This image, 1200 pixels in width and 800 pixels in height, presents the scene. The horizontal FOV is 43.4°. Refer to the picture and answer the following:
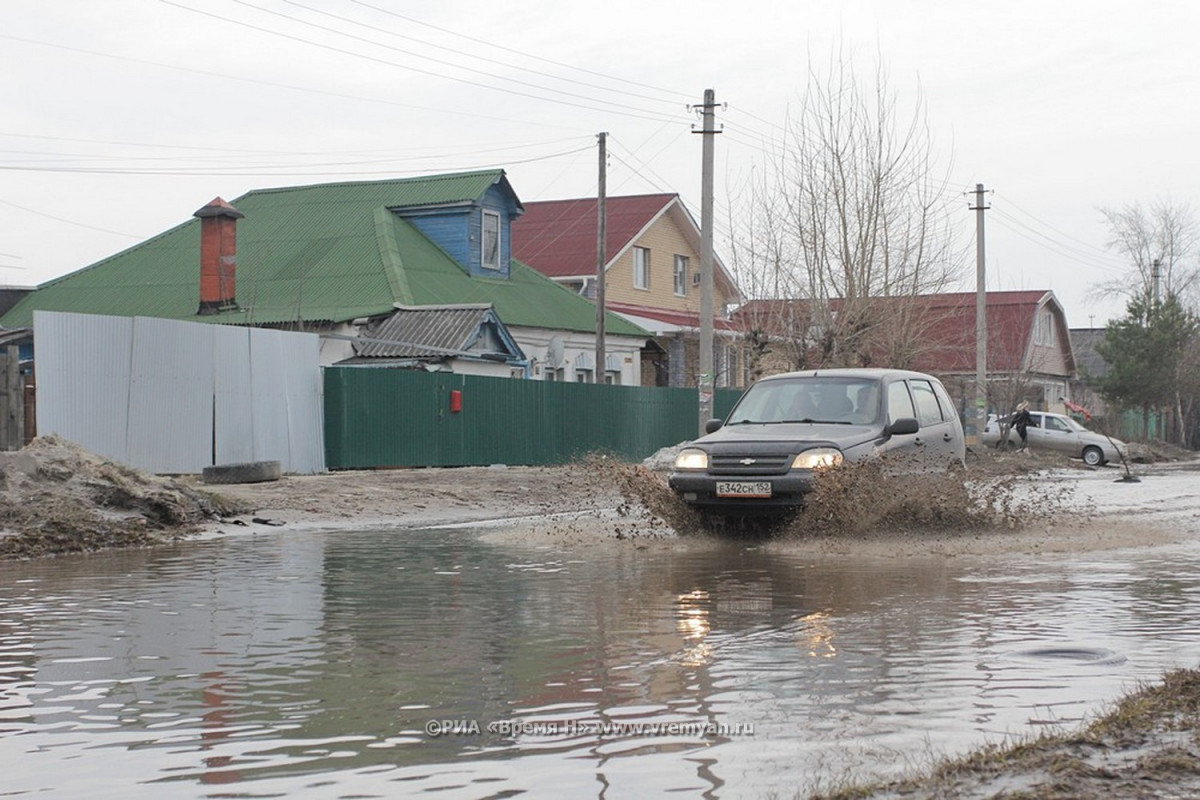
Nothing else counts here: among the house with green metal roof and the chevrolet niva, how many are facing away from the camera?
0

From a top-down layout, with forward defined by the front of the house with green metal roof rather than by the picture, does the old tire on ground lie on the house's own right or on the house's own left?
on the house's own right

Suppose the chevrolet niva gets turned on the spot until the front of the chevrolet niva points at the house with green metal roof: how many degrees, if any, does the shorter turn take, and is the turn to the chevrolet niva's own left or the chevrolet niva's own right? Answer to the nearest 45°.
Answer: approximately 90° to the chevrolet niva's own right

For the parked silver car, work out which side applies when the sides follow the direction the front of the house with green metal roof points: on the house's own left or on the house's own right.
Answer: on the house's own left

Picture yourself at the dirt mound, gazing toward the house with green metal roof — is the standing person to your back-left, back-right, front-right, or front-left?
front-right

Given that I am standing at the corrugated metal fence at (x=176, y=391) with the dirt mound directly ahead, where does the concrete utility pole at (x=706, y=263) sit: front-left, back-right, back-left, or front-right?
back-left

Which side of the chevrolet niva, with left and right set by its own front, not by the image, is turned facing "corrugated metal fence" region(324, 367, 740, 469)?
right

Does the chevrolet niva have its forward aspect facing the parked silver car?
no

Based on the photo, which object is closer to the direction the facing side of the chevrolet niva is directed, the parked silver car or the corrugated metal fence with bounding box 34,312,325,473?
the corrugated metal fence

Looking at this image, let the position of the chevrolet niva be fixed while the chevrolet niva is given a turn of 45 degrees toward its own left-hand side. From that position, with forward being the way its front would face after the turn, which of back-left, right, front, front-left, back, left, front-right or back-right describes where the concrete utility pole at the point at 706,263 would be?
back

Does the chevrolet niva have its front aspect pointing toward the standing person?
no

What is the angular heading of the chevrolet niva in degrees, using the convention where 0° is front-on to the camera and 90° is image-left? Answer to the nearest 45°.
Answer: approximately 45°

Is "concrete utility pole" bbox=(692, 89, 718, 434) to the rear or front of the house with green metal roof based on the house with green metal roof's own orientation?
to the front

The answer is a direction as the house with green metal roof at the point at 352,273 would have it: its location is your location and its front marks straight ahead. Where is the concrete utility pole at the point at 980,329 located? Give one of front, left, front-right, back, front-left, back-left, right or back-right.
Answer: front-left

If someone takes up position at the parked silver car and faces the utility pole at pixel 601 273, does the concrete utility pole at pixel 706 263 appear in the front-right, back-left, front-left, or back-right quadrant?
front-left

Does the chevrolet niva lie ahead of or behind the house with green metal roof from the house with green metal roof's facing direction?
ahead

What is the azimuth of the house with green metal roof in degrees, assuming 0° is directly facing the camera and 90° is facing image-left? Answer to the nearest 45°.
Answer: approximately 315°

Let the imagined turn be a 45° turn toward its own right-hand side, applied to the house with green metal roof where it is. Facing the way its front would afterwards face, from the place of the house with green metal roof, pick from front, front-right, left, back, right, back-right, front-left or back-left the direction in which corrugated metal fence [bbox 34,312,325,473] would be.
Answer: front
